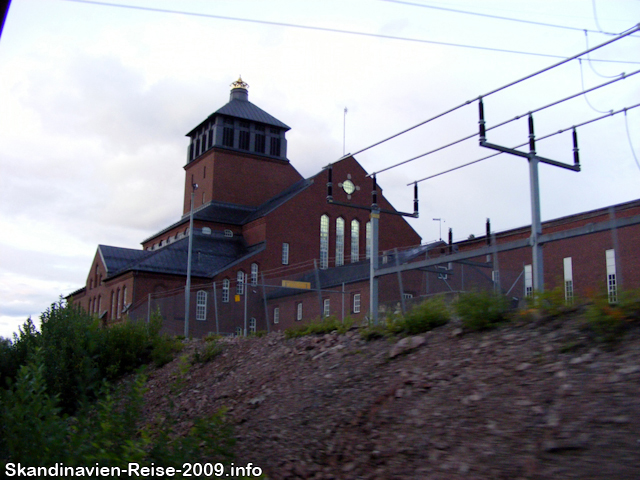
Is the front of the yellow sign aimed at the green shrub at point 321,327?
yes

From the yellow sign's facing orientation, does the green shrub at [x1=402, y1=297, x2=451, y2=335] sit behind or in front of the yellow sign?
in front

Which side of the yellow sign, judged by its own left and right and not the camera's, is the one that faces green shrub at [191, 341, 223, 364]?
front

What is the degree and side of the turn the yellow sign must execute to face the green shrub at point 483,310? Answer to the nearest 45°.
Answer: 0° — it already faces it

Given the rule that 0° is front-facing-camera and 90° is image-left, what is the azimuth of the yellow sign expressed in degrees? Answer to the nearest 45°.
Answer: approximately 0°
